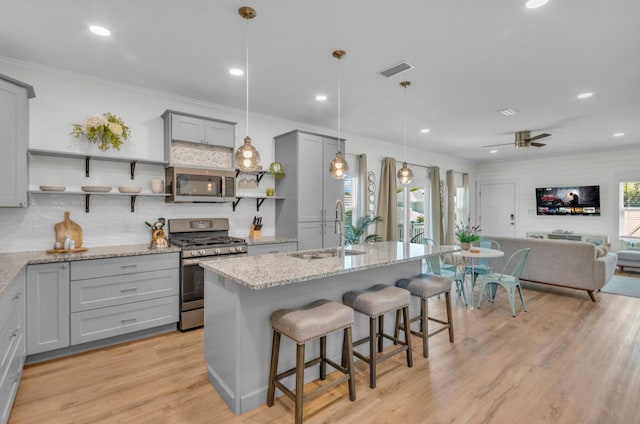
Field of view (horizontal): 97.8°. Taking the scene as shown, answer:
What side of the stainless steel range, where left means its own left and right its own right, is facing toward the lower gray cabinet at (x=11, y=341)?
right

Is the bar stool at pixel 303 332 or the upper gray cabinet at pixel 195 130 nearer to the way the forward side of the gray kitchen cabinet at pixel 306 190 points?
the bar stool

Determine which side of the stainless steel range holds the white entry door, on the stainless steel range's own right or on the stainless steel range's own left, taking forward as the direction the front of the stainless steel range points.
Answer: on the stainless steel range's own left

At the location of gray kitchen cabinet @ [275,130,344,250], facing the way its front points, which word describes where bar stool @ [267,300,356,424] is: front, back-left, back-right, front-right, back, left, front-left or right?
front-right

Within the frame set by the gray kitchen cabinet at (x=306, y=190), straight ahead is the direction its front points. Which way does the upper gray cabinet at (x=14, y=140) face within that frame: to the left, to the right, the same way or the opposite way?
to the left

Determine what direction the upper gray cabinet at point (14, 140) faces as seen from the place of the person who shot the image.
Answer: facing to the right of the viewer

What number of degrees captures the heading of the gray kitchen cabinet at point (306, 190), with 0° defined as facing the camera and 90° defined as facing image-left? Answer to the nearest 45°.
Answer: approximately 315°

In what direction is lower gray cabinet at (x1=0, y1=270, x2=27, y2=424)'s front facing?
to the viewer's right

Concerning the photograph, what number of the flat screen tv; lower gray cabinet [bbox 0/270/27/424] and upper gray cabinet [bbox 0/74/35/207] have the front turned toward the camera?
1

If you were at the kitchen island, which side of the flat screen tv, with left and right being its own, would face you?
front
